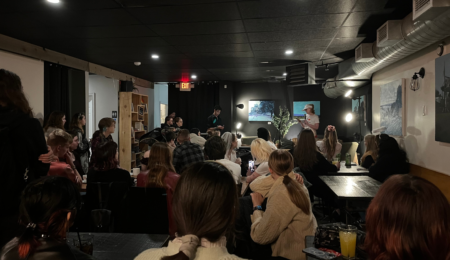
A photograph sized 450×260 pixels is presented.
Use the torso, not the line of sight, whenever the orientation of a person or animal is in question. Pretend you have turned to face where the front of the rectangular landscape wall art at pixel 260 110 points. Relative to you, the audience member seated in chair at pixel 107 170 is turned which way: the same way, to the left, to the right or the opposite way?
the opposite way

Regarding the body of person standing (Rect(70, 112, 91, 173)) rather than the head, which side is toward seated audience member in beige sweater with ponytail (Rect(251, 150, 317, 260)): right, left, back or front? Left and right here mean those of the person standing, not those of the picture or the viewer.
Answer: right

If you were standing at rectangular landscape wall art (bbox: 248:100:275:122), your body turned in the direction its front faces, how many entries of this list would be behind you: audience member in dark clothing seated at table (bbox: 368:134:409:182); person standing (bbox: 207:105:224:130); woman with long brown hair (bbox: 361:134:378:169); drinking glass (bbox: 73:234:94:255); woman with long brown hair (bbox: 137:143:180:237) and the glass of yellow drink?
0

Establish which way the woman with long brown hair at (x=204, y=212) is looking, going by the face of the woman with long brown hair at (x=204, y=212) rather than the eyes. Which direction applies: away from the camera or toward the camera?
away from the camera

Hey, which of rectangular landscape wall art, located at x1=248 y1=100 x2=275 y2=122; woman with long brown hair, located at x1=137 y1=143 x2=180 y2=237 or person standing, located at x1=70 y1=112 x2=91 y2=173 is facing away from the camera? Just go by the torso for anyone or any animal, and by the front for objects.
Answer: the woman with long brown hair

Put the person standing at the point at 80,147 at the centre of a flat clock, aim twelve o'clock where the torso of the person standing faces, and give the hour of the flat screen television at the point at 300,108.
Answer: The flat screen television is roughly at 11 o'clock from the person standing.

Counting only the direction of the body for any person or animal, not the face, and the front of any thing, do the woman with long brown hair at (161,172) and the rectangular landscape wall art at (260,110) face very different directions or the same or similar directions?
very different directions

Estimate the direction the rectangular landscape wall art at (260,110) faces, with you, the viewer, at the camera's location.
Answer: facing the viewer

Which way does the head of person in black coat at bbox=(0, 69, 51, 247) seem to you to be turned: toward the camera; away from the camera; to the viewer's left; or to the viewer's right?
away from the camera

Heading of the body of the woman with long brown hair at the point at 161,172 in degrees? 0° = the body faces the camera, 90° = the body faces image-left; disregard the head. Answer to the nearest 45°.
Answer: approximately 180°

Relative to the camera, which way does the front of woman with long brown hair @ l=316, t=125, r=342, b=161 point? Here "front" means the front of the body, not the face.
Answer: away from the camera

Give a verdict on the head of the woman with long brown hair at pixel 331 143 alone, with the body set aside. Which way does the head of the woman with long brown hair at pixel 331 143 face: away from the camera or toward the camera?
away from the camera

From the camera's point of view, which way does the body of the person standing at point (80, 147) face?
to the viewer's right

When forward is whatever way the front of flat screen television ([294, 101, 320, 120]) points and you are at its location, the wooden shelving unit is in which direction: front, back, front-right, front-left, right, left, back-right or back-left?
front-right

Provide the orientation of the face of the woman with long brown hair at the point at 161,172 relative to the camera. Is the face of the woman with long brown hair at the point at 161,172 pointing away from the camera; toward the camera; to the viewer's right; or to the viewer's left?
away from the camera
